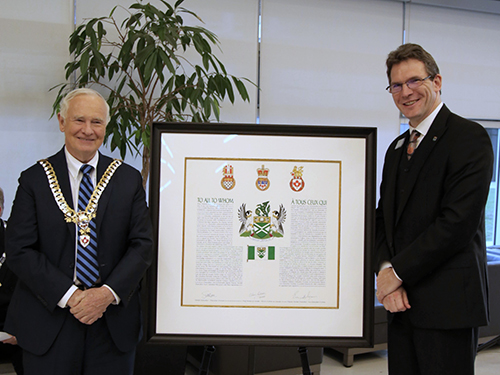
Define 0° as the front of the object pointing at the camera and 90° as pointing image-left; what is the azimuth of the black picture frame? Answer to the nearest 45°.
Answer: approximately 0°

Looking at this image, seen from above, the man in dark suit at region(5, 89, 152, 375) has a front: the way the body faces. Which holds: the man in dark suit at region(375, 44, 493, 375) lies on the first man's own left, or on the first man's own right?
on the first man's own left

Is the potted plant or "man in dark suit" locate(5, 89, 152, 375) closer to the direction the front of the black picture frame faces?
the man in dark suit

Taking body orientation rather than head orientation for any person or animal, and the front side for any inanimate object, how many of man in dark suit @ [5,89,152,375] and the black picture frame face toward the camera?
2

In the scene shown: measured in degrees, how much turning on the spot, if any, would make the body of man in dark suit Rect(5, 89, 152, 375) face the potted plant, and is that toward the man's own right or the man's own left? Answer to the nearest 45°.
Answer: approximately 180°

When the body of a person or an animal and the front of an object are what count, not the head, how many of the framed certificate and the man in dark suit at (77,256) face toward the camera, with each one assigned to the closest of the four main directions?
2
